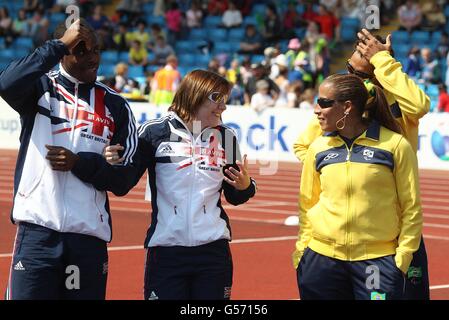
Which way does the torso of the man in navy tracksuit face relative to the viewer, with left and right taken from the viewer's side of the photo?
facing the viewer

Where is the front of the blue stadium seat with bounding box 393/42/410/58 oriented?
toward the camera

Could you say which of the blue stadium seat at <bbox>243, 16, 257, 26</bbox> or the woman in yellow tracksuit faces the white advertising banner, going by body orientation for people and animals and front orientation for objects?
the blue stadium seat

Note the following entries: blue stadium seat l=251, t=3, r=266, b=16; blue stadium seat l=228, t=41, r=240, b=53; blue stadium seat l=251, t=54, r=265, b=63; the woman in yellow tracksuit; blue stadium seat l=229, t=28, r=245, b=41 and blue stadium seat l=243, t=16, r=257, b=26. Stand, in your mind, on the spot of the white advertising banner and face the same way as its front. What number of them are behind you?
5

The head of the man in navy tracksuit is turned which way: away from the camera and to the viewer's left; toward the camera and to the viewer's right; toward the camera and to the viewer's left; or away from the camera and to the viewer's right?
toward the camera and to the viewer's right

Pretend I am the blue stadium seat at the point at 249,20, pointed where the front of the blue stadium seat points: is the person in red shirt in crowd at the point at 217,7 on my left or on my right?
on my right

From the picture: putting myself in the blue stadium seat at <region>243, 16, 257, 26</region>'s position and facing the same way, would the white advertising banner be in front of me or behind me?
in front

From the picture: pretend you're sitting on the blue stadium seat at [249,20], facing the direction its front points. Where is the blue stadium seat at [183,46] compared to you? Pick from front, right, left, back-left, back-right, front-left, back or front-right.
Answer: right

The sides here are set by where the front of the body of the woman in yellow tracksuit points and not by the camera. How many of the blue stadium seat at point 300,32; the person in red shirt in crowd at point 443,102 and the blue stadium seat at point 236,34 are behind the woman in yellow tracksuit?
3

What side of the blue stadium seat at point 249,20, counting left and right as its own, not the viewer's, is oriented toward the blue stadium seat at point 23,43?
right

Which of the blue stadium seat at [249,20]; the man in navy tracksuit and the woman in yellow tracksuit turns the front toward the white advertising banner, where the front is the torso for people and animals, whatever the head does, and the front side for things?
the blue stadium seat

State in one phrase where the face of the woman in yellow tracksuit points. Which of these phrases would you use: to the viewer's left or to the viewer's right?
to the viewer's left
